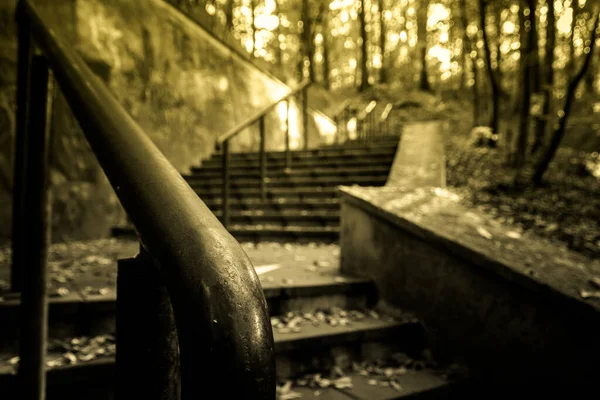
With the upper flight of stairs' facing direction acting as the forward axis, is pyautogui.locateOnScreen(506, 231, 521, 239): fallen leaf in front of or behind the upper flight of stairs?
in front

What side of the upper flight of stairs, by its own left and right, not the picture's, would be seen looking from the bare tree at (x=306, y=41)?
back

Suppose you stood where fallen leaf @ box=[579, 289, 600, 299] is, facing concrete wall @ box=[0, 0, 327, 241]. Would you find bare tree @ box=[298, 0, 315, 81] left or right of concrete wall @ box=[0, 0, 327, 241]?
right

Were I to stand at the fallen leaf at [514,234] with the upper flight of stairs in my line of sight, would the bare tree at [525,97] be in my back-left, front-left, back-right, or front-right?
front-right

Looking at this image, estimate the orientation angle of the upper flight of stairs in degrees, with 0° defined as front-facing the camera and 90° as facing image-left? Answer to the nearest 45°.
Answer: approximately 0°

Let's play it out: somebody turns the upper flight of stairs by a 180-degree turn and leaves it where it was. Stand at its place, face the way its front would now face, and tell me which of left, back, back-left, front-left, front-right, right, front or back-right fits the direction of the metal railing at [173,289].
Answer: back

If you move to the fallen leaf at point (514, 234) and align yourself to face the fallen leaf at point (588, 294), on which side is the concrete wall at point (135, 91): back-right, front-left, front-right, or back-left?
back-right

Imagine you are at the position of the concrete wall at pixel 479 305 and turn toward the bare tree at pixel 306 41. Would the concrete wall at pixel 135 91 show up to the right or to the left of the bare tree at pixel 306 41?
left

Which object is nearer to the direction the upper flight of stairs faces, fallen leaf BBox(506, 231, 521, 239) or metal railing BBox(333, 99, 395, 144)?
the fallen leaf

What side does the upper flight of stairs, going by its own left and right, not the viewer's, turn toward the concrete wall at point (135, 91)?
right

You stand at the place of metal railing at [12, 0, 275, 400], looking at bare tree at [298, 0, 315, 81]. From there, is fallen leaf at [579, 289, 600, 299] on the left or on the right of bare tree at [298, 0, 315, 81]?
right
